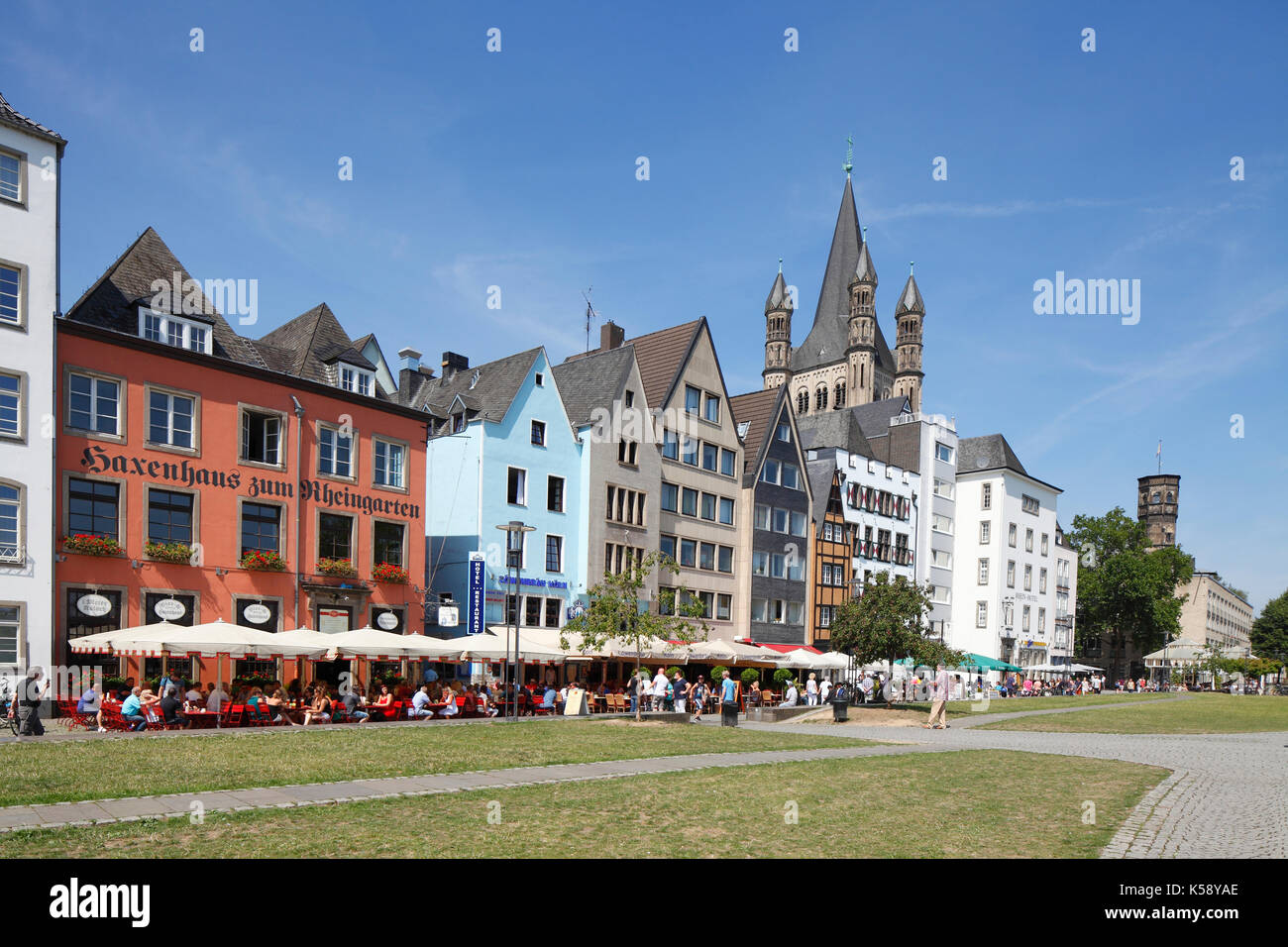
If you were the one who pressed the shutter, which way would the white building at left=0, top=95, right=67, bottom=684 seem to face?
facing the viewer and to the right of the viewer

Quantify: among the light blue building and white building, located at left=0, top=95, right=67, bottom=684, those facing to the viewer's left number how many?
0

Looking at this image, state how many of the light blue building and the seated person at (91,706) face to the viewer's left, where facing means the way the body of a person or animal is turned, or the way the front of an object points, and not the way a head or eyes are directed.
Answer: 0
